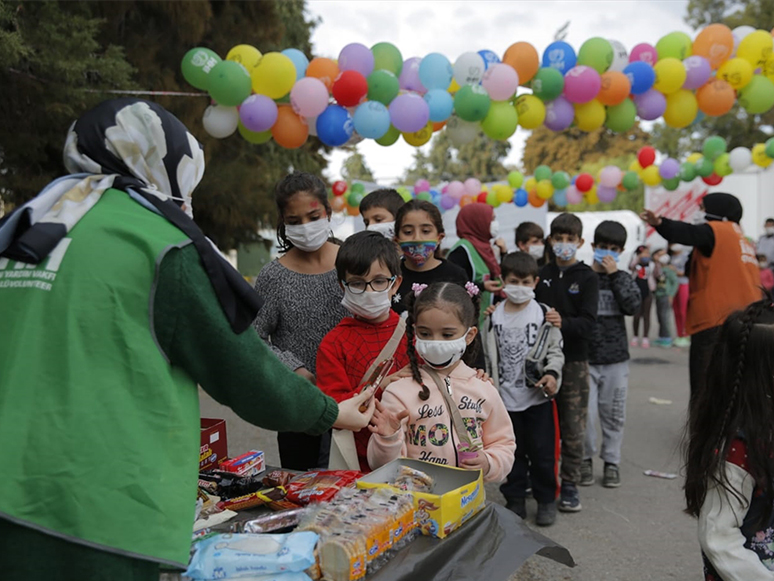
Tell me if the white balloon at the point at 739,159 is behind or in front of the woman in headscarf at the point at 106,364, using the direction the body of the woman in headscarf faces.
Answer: in front

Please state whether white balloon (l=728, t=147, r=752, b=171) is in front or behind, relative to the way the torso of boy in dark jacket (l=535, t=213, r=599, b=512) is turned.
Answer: behind

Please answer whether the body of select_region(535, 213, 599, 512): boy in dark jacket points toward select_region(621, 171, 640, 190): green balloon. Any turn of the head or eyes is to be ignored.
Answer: no

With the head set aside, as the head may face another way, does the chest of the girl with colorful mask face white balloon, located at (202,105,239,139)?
no

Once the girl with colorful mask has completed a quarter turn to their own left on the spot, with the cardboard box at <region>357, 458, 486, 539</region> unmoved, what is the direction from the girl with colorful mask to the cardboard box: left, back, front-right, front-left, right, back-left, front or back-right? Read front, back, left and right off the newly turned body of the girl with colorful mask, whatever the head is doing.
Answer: right

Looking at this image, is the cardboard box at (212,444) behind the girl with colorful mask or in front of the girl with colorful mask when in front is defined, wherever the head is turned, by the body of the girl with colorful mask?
in front

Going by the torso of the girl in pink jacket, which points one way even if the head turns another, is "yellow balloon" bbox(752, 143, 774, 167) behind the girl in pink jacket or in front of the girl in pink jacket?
behind

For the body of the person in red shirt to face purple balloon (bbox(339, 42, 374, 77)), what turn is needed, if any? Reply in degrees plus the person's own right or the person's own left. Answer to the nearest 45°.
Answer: approximately 180°

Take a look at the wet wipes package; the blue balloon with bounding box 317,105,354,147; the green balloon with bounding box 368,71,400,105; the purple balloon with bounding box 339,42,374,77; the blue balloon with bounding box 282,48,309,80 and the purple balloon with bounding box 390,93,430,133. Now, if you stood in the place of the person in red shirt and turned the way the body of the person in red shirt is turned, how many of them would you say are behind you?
5

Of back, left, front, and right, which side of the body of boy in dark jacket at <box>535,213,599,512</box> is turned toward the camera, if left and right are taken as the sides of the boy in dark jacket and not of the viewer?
front

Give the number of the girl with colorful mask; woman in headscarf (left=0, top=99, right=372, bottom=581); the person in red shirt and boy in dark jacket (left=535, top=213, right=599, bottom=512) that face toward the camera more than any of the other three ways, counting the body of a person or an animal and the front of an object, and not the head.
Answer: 3

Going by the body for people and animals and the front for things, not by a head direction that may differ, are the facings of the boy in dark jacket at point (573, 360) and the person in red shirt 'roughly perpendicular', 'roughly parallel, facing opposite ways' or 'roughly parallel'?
roughly parallel

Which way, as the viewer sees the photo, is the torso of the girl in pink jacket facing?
toward the camera

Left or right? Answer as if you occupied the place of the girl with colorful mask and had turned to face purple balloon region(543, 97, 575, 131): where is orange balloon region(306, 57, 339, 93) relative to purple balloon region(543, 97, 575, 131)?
left

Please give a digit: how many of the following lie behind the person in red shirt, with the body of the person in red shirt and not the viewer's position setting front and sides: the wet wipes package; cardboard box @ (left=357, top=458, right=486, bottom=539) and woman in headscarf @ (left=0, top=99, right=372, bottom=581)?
0

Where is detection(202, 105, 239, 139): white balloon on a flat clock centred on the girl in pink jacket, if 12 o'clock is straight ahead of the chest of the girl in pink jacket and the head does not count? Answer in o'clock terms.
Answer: The white balloon is roughly at 5 o'clock from the girl in pink jacket.

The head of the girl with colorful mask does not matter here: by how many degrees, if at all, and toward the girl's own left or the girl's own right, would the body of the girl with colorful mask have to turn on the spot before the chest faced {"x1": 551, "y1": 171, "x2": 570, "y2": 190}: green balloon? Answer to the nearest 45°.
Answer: approximately 180°

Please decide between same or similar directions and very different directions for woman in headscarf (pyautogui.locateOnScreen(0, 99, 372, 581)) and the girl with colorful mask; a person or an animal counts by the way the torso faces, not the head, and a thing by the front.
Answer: very different directions

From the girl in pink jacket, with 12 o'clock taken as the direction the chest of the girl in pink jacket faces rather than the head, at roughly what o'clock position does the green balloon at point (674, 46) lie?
The green balloon is roughly at 7 o'clock from the girl in pink jacket.

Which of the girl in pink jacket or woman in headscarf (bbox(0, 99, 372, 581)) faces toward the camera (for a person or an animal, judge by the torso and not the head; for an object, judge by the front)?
the girl in pink jacket
